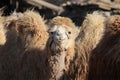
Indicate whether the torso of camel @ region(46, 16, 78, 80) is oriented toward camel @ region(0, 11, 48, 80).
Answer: no

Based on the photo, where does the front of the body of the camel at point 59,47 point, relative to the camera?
toward the camera

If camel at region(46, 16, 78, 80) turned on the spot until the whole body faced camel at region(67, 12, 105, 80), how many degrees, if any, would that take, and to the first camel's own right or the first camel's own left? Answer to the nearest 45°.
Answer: approximately 90° to the first camel's own left
